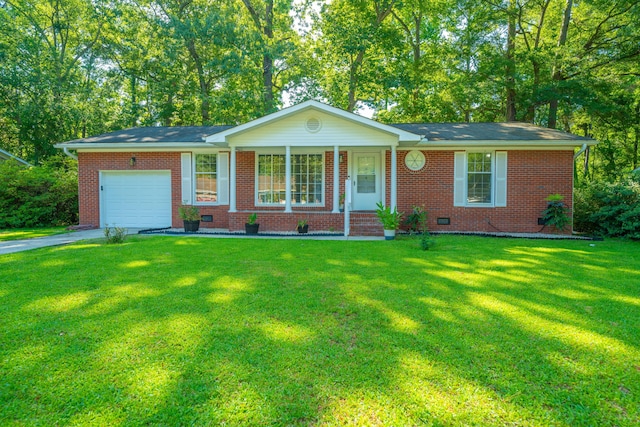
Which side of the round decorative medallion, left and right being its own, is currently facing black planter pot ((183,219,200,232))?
right

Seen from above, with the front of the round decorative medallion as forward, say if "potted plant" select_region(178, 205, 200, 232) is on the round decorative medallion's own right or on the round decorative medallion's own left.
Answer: on the round decorative medallion's own right

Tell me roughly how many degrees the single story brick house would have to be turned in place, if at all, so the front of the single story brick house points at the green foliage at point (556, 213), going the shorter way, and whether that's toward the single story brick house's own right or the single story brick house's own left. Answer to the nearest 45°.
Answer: approximately 90° to the single story brick house's own left

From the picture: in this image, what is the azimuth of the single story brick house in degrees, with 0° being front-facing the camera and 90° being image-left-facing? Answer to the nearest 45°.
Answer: approximately 0°

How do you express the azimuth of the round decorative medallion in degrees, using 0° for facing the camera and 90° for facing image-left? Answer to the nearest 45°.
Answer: approximately 0°

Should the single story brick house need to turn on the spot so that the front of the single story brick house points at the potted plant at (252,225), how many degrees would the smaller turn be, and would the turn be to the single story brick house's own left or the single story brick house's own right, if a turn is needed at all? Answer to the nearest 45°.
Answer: approximately 45° to the single story brick house's own right

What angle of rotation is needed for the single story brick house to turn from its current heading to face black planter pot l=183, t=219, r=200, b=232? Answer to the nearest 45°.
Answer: approximately 90° to its right

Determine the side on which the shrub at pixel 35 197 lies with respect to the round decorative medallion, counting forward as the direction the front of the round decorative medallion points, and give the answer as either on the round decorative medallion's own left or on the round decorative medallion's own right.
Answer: on the round decorative medallion's own right

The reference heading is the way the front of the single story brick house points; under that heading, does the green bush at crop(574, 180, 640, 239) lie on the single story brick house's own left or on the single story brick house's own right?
on the single story brick house's own left

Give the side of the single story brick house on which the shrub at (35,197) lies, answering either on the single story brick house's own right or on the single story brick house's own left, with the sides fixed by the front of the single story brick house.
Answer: on the single story brick house's own right
